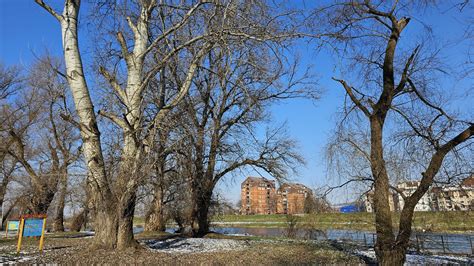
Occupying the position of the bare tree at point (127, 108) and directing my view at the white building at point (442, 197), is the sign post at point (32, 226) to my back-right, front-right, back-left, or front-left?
back-left

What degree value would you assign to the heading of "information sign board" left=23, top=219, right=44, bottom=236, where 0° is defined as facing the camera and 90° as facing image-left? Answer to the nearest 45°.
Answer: approximately 0°
